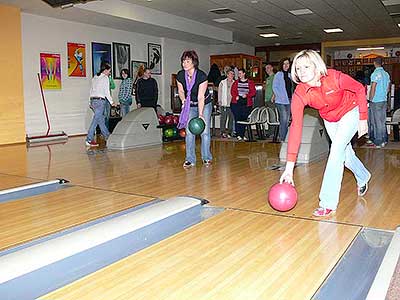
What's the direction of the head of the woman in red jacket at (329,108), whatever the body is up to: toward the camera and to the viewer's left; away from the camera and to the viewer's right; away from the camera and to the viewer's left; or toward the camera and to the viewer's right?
toward the camera and to the viewer's left

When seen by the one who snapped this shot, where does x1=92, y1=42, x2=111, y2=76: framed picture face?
facing the viewer and to the right of the viewer

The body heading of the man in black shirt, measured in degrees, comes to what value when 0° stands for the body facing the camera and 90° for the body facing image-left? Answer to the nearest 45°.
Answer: approximately 0°

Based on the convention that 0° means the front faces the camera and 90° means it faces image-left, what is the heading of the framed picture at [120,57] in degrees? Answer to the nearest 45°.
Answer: approximately 315°

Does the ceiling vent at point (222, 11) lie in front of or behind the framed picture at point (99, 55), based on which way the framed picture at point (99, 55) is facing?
in front

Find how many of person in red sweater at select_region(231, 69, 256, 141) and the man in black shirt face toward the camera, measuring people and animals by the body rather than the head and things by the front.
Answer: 2

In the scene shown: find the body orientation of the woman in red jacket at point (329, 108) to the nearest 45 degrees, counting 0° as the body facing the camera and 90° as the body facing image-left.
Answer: approximately 45°

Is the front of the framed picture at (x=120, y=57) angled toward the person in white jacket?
yes

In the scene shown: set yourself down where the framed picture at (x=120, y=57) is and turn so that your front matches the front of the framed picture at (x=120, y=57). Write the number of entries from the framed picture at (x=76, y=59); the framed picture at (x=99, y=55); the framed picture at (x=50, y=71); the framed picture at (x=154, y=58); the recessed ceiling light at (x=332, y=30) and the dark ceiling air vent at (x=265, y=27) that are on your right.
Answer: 3
